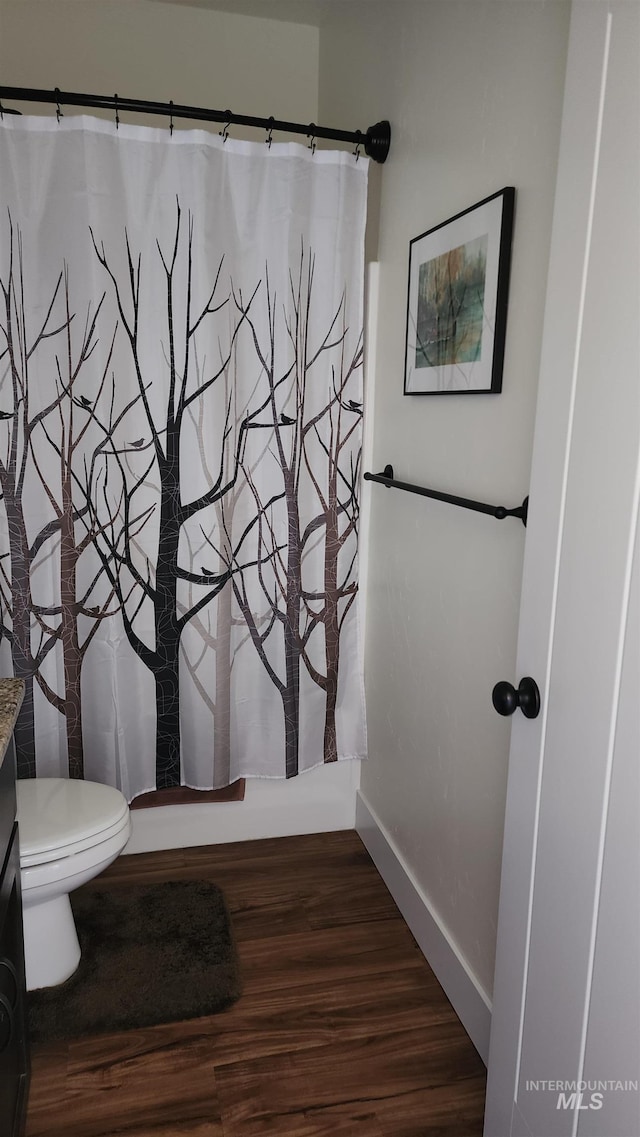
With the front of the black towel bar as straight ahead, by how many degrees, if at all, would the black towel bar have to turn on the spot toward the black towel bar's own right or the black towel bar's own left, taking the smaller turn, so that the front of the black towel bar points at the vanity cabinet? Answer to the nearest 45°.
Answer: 0° — it already faces it

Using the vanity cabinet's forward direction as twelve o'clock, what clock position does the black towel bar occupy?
The black towel bar is roughly at 12 o'clock from the vanity cabinet.

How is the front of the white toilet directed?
to the viewer's right

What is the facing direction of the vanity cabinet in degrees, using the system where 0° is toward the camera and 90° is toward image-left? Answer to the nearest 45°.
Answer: approximately 270°

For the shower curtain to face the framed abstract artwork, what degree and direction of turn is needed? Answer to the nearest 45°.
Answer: approximately 45° to its left

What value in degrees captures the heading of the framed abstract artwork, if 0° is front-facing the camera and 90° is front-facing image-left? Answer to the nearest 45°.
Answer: approximately 45°

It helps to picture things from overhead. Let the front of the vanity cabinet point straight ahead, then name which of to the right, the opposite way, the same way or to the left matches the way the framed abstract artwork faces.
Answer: the opposite way

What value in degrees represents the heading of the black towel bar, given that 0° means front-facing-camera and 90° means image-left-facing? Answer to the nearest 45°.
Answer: approximately 45°

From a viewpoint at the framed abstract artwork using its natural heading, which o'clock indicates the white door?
The white door is roughly at 10 o'clock from the framed abstract artwork.

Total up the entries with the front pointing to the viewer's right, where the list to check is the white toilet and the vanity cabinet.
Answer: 2

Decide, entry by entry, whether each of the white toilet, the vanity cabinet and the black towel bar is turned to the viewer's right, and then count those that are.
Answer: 2
